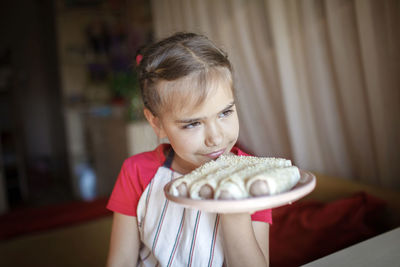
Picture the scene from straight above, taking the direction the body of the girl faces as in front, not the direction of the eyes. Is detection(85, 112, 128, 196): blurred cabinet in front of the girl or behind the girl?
behind

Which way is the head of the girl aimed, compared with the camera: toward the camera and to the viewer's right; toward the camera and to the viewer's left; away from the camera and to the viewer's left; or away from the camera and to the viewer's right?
toward the camera and to the viewer's right

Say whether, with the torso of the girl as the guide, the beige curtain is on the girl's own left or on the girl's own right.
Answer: on the girl's own left

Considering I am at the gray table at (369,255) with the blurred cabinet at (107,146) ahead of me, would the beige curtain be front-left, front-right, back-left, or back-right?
front-right

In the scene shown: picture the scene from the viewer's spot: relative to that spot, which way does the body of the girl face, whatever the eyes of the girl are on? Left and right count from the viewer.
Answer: facing the viewer and to the right of the viewer
